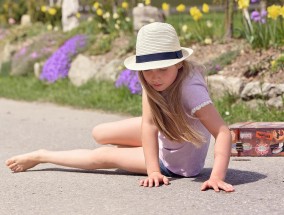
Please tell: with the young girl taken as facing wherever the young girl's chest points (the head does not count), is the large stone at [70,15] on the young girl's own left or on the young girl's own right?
on the young girl's own right

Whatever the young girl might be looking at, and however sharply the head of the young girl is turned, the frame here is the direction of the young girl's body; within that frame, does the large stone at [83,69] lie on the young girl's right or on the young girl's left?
on the young girl's right

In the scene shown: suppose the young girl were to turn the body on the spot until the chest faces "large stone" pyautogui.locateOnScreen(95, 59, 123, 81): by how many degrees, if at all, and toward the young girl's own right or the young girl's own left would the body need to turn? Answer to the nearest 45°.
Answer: approximately 135° to the young girl's own right

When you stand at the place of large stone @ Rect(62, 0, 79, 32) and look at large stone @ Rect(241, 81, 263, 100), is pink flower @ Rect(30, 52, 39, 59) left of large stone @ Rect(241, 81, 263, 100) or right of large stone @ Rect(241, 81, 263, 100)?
right

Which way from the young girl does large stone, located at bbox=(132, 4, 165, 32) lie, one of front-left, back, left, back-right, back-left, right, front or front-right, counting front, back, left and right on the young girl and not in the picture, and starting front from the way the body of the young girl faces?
back-right

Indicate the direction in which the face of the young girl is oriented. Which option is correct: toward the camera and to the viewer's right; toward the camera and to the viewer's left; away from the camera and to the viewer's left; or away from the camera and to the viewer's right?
toward the camera and to the viewer's left

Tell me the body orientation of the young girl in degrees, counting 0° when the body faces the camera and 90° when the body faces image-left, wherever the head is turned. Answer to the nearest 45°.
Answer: approximately 45°

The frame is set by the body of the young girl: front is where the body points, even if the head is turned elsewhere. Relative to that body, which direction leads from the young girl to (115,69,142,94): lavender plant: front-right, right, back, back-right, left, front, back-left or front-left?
back-right

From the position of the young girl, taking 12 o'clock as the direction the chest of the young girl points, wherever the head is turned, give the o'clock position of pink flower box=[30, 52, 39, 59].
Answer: The pink flower is roughly at 4 o'clock from the young girl.

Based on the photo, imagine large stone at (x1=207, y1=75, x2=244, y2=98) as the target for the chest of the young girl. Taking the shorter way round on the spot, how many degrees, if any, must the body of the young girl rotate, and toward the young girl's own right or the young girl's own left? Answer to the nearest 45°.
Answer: approximately 135° to the young girl's own right

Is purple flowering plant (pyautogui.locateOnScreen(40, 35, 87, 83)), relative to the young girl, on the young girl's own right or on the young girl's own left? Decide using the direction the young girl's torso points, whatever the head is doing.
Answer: on the young girl's own right
